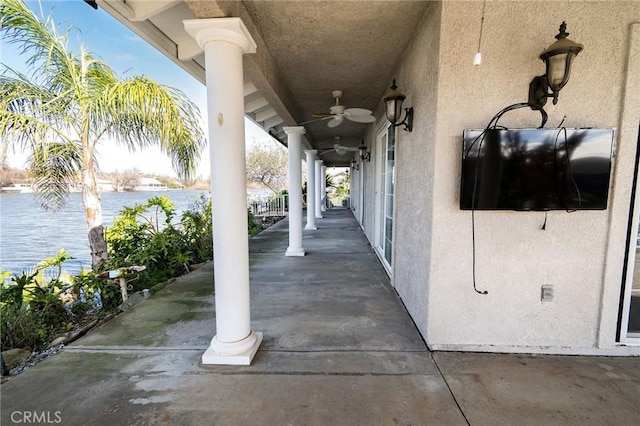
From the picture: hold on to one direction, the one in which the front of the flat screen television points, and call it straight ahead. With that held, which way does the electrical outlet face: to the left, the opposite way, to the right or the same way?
the same way

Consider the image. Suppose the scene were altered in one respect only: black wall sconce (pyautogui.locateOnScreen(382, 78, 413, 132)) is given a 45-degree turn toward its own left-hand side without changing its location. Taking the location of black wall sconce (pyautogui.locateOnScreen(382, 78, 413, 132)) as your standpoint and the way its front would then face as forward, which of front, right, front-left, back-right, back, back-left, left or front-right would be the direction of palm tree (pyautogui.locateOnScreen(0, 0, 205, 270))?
front-right

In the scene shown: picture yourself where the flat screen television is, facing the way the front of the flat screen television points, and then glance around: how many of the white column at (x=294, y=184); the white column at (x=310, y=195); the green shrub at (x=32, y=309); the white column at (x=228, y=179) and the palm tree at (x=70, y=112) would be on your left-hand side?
0

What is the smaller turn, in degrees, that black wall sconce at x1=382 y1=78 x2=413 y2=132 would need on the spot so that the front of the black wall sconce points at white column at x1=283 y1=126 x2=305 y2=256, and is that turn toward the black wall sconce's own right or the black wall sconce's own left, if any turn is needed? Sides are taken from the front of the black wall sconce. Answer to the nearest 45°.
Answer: approximately 45° to the black wall sconce's own right

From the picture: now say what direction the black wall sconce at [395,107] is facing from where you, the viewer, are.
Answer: facing to the left of the viewer

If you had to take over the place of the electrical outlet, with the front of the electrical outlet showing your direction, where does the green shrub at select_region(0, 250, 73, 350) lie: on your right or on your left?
on your right

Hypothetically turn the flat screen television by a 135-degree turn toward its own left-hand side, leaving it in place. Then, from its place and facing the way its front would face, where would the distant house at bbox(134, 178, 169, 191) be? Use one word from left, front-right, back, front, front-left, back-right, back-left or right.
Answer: back-left

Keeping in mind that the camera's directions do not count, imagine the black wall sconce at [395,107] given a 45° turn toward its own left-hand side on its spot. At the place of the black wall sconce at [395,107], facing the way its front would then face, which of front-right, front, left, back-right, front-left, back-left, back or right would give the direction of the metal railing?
right
